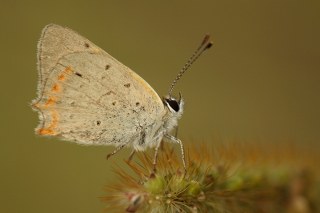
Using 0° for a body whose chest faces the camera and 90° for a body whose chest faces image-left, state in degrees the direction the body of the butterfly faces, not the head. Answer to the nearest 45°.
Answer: approximately 270°
